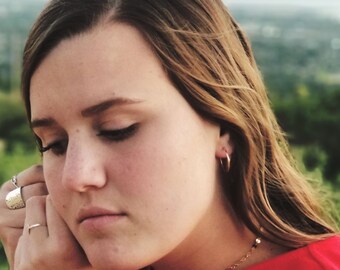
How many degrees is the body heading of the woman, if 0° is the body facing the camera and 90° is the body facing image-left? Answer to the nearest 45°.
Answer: approximately 45°
